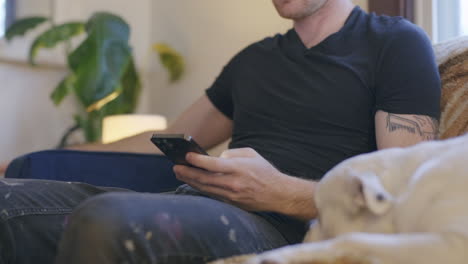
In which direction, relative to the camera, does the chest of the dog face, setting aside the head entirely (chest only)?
to the viewer's left

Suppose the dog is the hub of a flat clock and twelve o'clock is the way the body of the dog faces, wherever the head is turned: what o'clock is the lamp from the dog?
The lamp is roughly at 2 o'clock from the dog.

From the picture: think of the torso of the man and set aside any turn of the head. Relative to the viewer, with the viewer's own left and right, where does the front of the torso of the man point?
facing the viewer and to the left of the viewer

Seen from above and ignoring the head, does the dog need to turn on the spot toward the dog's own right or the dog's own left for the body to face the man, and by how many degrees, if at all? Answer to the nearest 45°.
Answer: approximately 90° to the dog's own right

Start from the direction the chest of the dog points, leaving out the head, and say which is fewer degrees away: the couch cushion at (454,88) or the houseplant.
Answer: the houseplant

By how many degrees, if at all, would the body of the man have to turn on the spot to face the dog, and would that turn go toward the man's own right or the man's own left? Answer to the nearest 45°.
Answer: approximately 45° to the man's own left

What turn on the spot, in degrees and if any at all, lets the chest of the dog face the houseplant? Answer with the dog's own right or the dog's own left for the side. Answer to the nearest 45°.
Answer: approximately 45° to the dog's own right

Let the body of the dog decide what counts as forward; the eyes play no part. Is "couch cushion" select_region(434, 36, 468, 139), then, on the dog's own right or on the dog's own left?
on the dog's own right

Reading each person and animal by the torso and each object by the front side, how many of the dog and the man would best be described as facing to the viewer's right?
0
